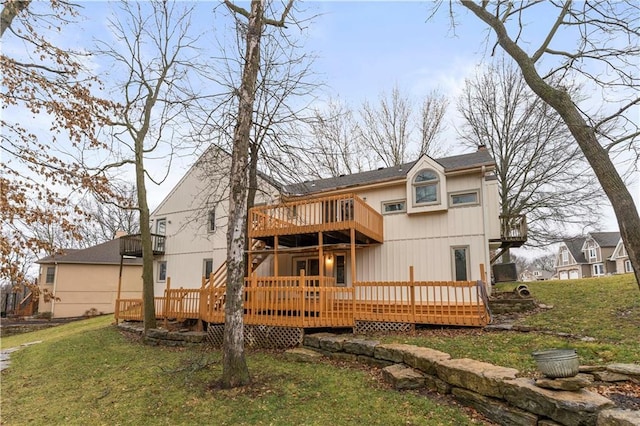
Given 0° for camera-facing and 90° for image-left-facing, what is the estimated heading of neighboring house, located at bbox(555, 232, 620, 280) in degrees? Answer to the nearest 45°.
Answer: approximately 45°

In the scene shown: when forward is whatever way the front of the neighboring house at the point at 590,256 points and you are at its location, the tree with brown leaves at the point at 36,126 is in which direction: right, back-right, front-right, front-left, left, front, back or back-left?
front-left

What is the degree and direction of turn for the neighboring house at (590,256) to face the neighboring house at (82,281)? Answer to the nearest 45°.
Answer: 0° — it already faces it

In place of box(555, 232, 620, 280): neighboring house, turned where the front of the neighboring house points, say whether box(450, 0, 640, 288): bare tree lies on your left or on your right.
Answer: on your left

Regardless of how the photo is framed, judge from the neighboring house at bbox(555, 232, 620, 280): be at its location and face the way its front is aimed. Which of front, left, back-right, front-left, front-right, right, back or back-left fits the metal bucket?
front-left

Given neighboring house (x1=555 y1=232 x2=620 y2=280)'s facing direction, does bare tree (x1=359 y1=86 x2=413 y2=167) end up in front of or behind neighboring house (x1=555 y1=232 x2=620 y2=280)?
in front

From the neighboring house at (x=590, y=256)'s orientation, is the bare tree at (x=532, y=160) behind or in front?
in front

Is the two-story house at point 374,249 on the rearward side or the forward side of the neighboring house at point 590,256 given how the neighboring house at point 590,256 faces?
on the forward side

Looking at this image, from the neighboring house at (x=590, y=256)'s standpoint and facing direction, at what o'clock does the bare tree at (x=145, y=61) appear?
The bare tree is roughly at 11 o'clock from the neighboring house.

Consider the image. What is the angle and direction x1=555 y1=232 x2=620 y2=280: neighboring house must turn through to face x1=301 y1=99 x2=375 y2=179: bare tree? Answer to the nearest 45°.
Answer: approximately 45° to its left
